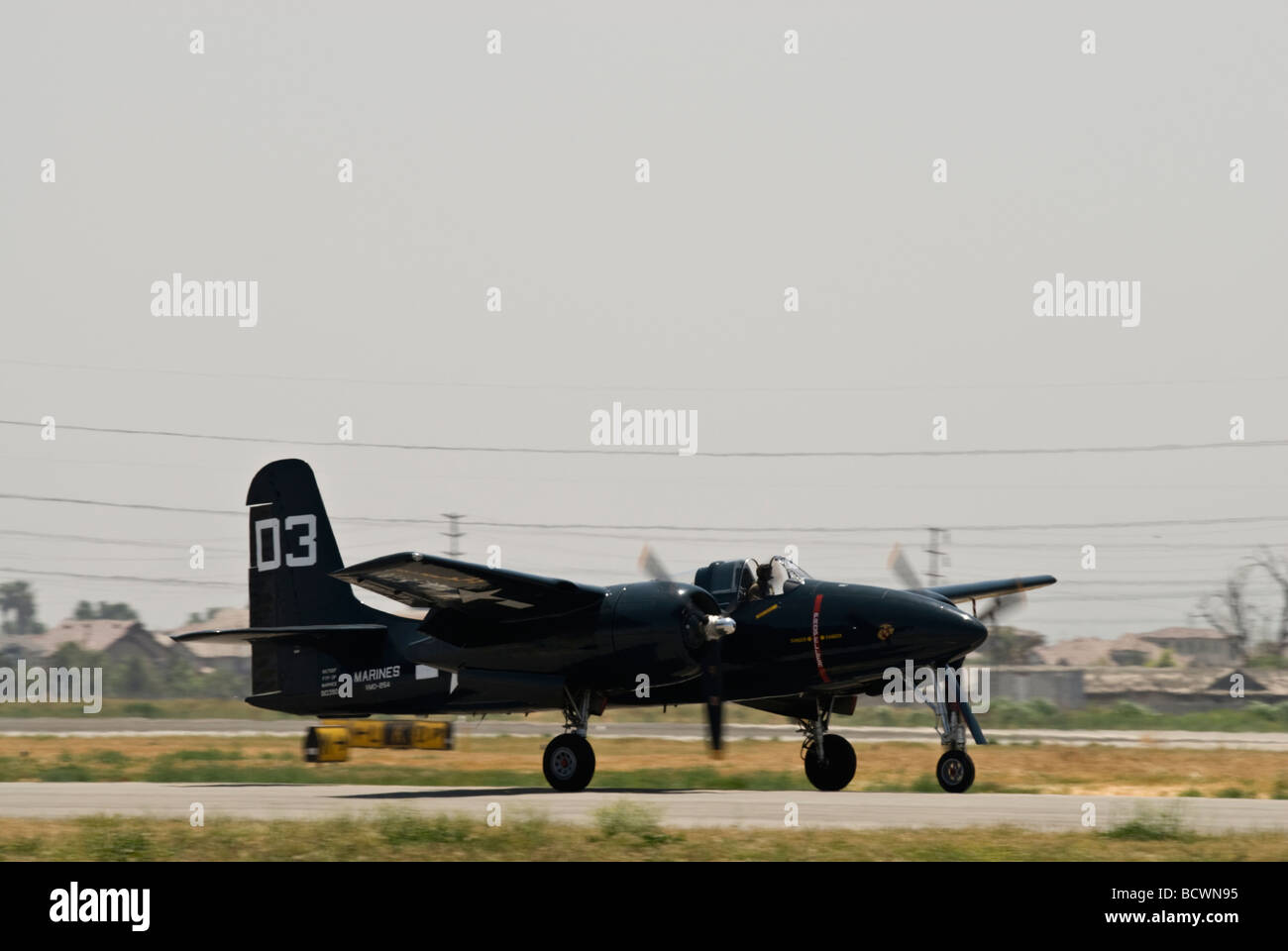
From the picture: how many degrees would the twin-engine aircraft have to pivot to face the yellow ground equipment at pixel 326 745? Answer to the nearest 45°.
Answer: approximately 180°

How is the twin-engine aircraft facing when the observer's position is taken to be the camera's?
facing the viewer and to the right of the viewer

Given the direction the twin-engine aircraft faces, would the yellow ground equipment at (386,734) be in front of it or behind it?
behind
